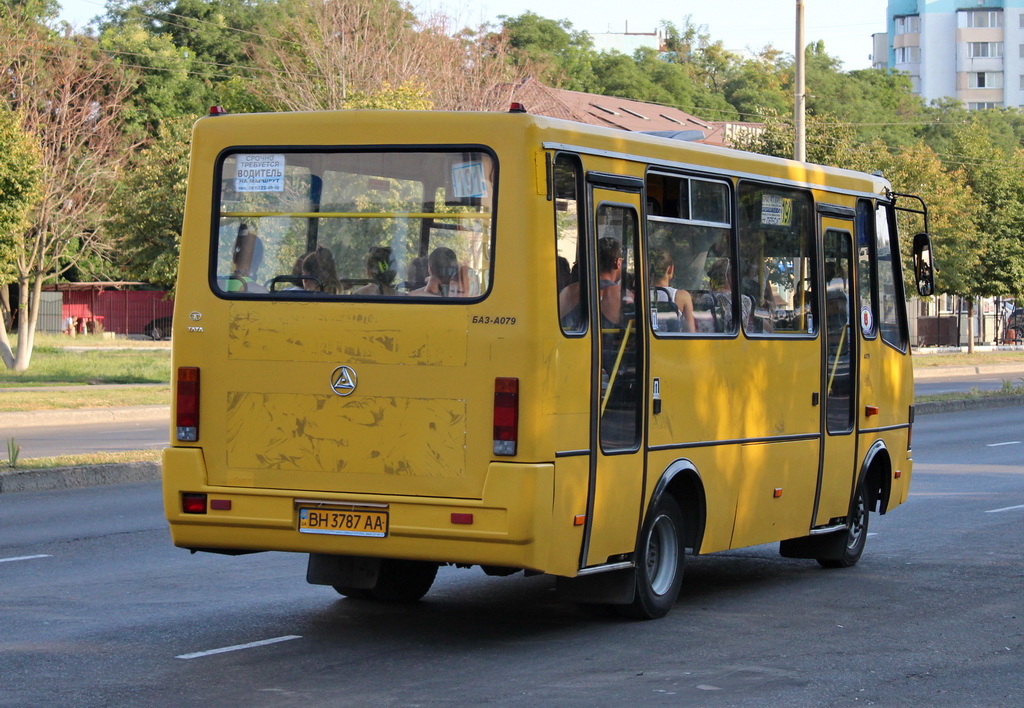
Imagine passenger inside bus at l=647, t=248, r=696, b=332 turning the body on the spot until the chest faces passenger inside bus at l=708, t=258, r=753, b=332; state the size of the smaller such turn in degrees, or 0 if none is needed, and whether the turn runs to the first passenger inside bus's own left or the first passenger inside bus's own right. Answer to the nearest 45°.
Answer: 0° — they already face them

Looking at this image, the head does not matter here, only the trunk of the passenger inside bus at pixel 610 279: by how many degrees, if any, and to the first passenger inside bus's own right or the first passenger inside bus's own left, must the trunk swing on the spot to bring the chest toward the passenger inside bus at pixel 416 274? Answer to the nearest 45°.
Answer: approximately 180°

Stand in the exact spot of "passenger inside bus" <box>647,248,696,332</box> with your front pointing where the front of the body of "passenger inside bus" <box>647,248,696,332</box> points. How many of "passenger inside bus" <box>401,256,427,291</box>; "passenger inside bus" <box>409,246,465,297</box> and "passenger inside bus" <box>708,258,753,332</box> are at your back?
2

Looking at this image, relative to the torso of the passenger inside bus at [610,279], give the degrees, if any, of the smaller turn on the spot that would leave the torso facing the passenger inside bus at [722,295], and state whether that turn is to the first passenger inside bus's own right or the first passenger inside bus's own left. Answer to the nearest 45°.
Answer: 0° — they already face them

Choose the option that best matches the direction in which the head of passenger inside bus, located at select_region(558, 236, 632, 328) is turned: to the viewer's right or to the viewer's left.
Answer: to the viewer's right

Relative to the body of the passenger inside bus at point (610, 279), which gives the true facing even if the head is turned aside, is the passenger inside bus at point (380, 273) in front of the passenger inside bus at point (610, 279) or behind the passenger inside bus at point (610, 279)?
behind

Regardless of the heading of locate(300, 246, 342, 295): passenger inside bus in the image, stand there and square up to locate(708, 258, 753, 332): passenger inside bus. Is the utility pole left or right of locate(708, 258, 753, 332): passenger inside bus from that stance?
left

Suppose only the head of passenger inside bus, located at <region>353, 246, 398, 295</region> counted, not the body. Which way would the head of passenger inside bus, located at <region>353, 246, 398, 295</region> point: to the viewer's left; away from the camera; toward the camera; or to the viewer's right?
away from the camera

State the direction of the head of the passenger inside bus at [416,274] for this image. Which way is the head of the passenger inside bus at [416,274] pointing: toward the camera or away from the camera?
away from the camera

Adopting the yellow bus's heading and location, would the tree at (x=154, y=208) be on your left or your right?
on your left

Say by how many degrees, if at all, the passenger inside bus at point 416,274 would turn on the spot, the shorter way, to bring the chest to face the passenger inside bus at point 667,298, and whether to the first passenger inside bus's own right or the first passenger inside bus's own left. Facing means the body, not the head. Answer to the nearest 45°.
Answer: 0° — they already face them

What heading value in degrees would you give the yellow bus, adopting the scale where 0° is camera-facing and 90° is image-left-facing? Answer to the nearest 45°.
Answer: approximately 225°

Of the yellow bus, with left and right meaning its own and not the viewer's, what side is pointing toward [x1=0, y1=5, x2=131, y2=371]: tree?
left

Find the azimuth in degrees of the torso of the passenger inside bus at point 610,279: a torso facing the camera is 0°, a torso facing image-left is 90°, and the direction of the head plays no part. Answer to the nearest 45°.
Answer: approximately 225°
